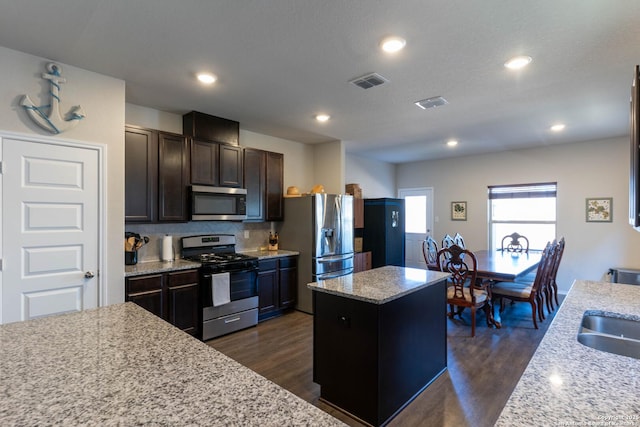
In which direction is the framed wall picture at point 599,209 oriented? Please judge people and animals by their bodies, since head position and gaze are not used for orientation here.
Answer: toward the camera

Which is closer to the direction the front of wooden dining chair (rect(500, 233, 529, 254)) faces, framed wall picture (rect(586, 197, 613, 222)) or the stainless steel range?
the stainless steel range

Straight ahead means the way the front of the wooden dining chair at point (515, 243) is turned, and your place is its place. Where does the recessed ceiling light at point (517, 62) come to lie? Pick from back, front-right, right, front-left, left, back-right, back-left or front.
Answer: front

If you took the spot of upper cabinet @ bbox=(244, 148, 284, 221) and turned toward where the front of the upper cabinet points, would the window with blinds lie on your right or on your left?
on your left

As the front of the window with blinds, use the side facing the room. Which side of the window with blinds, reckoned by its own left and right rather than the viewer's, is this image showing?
front

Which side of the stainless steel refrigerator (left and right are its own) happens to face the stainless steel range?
right

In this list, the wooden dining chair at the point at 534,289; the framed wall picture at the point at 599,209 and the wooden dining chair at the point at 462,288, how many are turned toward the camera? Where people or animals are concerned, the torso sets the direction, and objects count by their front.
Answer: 1

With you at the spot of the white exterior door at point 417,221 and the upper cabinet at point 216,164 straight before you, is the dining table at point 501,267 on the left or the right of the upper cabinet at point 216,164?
left

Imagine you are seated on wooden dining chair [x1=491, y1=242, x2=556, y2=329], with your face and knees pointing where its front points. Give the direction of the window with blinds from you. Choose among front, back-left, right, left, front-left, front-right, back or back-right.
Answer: right

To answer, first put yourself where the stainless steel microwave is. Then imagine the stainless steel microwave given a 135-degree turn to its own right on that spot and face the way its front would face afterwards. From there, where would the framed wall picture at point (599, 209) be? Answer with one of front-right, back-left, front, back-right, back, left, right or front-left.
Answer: back

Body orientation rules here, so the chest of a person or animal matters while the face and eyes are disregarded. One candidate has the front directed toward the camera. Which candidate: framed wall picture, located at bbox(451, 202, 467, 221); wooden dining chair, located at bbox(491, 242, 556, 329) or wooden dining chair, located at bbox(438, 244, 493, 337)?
the framed wall picture

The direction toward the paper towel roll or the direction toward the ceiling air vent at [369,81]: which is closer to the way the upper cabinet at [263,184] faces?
the ceiling air vent

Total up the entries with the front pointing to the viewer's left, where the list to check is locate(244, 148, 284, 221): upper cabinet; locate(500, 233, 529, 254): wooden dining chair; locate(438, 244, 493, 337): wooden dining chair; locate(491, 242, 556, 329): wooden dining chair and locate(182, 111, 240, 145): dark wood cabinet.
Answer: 1

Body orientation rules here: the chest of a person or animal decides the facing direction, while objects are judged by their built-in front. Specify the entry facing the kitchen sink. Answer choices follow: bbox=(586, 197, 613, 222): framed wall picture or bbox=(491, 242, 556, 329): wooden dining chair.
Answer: the framed wall picture

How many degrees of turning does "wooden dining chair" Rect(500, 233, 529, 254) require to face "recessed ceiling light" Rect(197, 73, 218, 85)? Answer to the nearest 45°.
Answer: approximately 45° to its right
